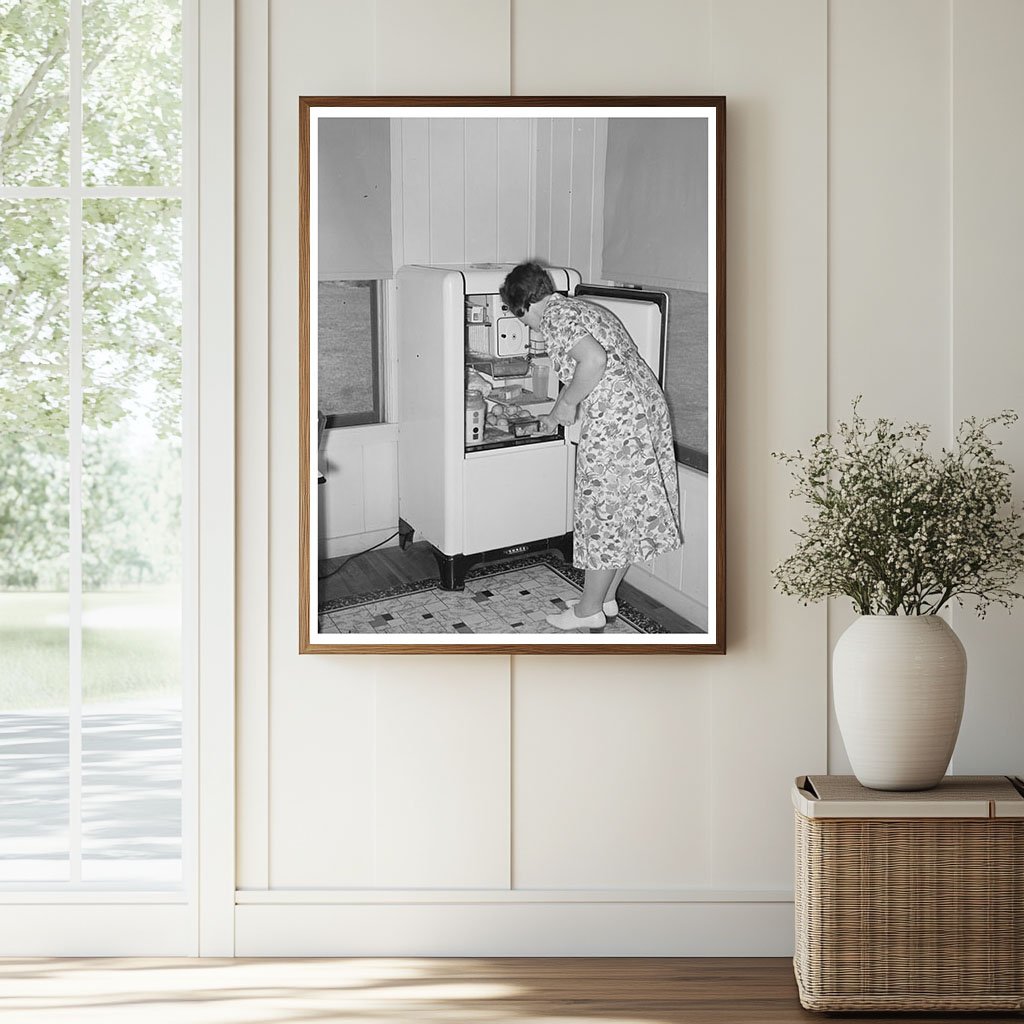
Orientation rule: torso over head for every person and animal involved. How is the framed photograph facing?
toward the camera
